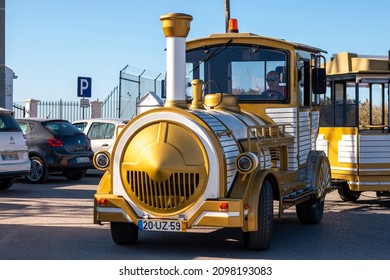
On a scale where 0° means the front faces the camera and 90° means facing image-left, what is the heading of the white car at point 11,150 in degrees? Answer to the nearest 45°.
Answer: approximately 135°

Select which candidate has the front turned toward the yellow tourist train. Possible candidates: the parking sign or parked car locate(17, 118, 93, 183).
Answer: the parking sign

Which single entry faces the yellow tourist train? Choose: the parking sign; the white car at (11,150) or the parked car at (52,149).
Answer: the parking sign

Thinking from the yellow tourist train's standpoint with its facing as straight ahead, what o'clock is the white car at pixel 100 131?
The white car is roughly at 4 o'clock from the yellow tourist train.

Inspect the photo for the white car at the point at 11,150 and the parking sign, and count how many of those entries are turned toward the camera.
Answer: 1

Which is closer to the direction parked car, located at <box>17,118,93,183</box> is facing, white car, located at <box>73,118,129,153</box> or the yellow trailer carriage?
the white car

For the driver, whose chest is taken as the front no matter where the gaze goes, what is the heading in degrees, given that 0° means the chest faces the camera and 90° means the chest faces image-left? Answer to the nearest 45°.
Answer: approximately 45°

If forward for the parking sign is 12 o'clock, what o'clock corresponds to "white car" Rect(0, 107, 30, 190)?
The white car is roughly at 12 o'clock from the parking sign.

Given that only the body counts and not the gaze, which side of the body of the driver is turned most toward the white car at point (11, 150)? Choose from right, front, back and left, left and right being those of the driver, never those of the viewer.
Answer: right

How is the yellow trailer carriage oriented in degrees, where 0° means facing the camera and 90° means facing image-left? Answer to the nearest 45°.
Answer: approximately 45°
